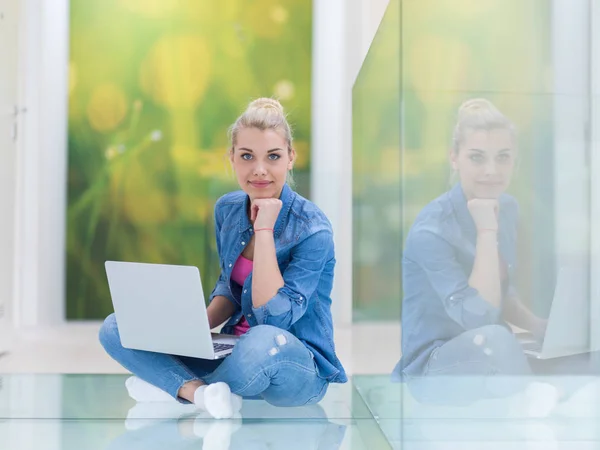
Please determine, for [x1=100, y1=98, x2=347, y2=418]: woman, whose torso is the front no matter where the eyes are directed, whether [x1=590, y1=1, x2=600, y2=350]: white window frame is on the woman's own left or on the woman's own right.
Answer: on the woman's own left

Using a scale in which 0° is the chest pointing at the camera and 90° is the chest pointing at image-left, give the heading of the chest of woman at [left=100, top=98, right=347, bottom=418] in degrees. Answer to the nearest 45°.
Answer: approximately 45°

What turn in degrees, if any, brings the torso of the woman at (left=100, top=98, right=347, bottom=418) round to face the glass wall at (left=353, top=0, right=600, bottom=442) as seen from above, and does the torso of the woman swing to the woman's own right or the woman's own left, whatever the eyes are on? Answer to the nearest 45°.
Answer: approximately 45° to the woman's own left
